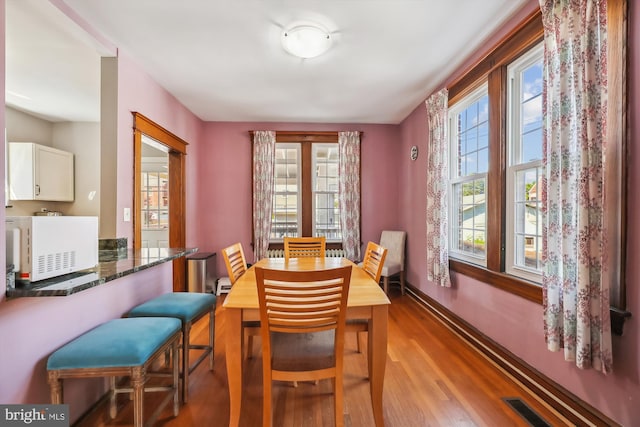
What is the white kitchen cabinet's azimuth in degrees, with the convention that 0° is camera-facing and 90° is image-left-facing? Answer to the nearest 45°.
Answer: approximately 315°

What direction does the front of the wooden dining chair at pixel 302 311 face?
away from the camera

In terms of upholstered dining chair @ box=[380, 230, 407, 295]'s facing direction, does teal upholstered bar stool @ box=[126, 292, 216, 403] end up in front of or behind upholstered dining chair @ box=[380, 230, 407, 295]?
in front

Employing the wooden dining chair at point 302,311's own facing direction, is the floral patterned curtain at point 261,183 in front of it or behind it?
in front

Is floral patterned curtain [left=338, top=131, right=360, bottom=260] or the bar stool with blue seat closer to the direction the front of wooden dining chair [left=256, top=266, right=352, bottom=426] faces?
the floral patterned curtain

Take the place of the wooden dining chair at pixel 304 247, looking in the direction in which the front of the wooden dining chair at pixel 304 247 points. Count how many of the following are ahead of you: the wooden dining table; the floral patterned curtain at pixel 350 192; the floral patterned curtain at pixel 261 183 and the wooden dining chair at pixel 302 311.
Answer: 2

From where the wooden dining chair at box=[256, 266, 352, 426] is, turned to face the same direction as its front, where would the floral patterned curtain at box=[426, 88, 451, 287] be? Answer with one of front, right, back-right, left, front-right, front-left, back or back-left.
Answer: front-right

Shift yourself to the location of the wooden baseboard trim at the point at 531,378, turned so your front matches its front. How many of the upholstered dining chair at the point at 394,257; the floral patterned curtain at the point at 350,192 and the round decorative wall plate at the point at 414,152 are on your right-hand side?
3

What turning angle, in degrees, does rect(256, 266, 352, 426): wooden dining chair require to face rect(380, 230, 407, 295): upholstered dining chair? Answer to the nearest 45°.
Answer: approximately 45° to its right
